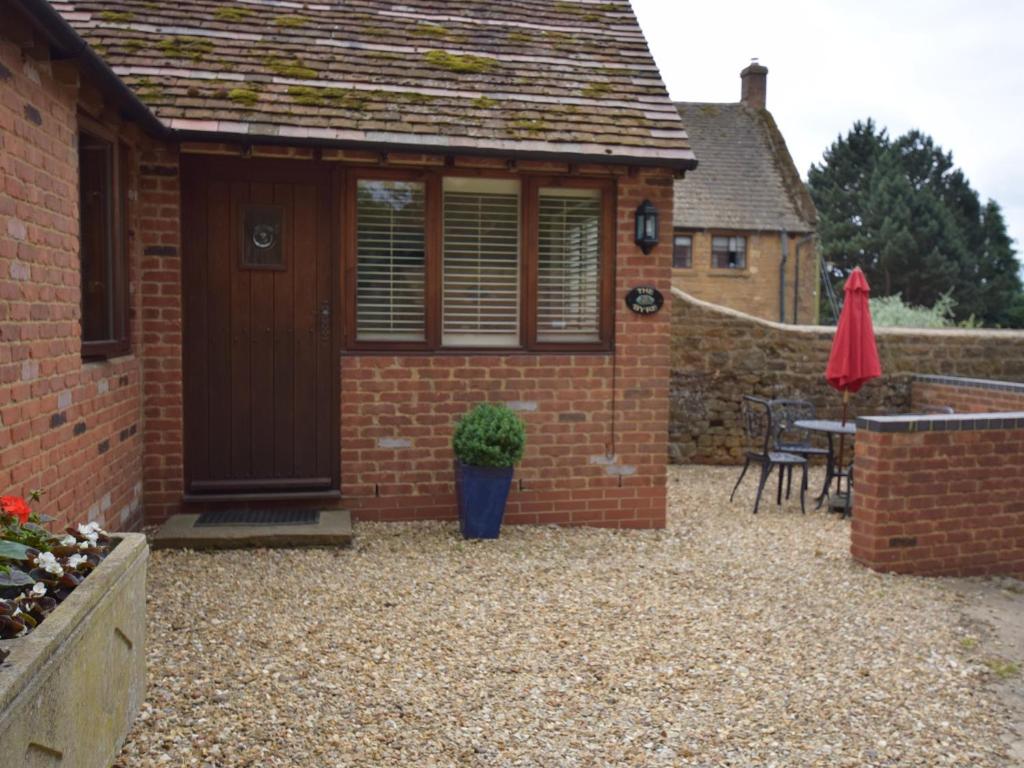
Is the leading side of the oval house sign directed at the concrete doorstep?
no

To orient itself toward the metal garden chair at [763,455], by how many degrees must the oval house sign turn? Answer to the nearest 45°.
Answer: approximately 135° to its left

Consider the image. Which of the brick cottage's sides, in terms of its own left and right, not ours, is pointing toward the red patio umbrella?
left

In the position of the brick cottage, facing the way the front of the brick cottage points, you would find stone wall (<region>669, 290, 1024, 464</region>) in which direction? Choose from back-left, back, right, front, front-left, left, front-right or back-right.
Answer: back-left

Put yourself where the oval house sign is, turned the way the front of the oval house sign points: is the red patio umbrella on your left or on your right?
on your left

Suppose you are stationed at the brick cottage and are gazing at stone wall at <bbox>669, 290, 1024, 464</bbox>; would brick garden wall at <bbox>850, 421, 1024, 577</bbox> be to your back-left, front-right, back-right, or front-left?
front-right

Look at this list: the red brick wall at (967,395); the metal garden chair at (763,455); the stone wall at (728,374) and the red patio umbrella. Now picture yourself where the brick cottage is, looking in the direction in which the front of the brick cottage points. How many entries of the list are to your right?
0

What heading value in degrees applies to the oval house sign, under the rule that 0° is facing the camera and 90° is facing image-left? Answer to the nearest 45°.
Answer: approximately 0°

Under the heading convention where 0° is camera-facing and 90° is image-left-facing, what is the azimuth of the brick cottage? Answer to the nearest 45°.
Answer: approximately 0°

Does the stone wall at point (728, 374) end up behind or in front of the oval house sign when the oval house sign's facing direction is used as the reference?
behind
